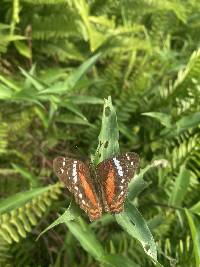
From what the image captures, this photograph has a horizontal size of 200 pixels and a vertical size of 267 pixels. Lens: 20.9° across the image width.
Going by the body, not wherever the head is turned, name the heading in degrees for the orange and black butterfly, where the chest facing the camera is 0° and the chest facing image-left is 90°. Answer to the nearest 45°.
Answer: approximately 180°
